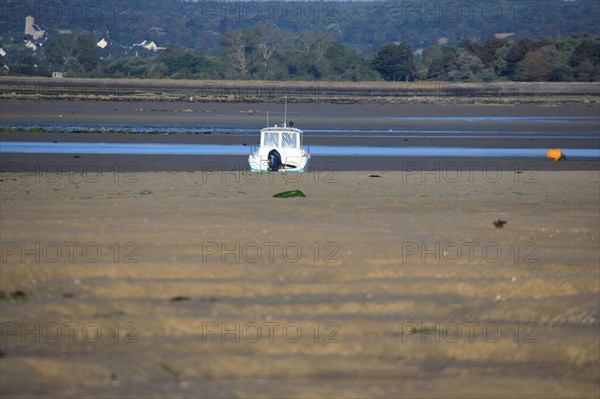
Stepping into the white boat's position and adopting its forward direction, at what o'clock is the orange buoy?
The orange buoy is roughly at 2 o'clock from the white boat.

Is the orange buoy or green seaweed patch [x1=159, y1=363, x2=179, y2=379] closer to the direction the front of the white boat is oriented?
the orange buoy

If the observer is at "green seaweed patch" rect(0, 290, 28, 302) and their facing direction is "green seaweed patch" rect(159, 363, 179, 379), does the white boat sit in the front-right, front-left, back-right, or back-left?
back-left

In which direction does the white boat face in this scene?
away from the camera

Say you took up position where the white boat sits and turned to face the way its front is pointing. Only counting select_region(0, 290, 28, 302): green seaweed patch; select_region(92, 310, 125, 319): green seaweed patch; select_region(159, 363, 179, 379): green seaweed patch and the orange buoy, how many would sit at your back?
3

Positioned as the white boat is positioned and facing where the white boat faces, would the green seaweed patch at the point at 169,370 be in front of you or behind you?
behind

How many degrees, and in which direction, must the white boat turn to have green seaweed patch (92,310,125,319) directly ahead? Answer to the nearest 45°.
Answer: approximately 180°

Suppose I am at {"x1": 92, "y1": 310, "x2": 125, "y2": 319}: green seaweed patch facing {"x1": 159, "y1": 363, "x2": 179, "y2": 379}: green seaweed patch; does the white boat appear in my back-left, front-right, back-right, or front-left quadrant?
back-left

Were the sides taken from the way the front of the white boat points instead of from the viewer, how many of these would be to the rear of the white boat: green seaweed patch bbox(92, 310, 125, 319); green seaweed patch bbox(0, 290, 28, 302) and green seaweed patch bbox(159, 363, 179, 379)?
3
